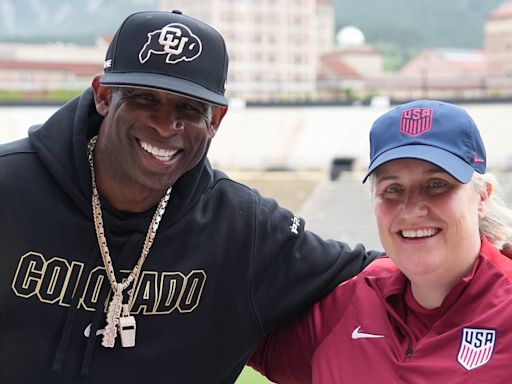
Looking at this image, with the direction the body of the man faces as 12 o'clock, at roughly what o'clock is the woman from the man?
The woman is roughly at 10 o'clock from the man.

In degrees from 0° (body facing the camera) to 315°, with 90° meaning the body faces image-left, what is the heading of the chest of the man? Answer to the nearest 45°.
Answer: approximately 0°
